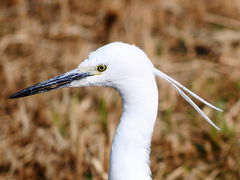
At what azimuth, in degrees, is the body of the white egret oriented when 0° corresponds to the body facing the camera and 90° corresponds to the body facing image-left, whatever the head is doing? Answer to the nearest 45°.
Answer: approximately 90°
